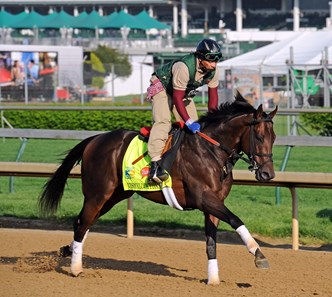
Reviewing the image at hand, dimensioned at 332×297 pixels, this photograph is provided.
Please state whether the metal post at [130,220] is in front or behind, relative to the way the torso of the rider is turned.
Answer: behind

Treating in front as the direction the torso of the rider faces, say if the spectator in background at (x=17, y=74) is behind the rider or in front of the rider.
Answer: behind

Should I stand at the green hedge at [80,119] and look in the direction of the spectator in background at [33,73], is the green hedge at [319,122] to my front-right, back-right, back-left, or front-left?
back-right

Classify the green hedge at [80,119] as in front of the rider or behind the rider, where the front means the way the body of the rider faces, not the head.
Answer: behind

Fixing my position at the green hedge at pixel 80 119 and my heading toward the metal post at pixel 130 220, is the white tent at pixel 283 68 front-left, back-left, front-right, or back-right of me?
back-left

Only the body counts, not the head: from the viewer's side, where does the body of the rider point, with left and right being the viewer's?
facing the viewer and to the right of the viewer

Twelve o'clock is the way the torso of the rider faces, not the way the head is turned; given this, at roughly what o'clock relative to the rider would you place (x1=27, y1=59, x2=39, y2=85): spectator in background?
The spectator in background is roughly at 7 o'clock from the rider.
